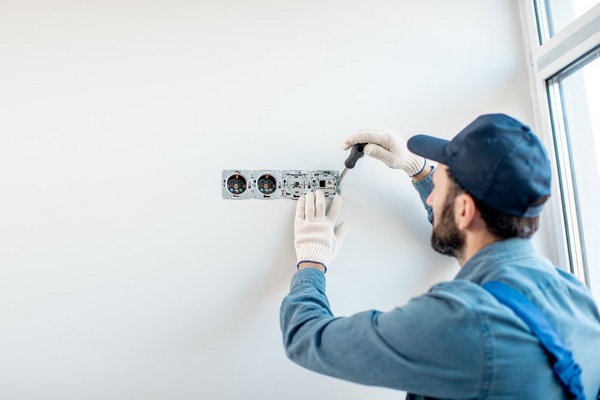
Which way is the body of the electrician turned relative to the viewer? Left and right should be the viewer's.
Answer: facing away from the viewer and to the left of the viewer

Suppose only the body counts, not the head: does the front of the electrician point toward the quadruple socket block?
yes

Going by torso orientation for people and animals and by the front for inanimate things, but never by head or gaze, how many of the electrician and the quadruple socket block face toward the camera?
1

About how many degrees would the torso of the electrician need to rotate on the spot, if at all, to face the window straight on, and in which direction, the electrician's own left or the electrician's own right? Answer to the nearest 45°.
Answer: approximately 90° to the electrician's own right

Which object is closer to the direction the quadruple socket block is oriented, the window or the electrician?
the electrician

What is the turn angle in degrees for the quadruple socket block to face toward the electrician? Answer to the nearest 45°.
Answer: approximately 45° to its left

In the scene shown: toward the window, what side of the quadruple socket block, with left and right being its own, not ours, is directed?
left

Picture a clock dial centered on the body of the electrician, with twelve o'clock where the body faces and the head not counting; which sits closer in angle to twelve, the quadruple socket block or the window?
the quadruple socket block

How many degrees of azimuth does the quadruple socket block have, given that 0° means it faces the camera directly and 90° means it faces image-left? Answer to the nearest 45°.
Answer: approximately 0°
